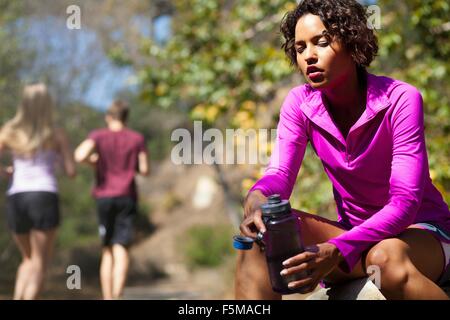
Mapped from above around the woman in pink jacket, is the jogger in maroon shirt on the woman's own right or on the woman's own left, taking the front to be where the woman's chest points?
on the woman's own right

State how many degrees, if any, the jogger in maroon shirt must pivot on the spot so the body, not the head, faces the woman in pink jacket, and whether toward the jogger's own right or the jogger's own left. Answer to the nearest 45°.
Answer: approximately 180°

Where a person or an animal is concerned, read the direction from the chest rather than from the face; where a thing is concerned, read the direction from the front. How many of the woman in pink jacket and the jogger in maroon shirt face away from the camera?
1

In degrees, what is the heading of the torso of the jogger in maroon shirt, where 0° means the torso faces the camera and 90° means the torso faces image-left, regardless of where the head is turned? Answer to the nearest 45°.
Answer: approximately 180°

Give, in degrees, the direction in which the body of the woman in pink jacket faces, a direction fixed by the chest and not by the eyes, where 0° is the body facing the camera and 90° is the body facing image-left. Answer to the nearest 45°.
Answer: approximately 45°
